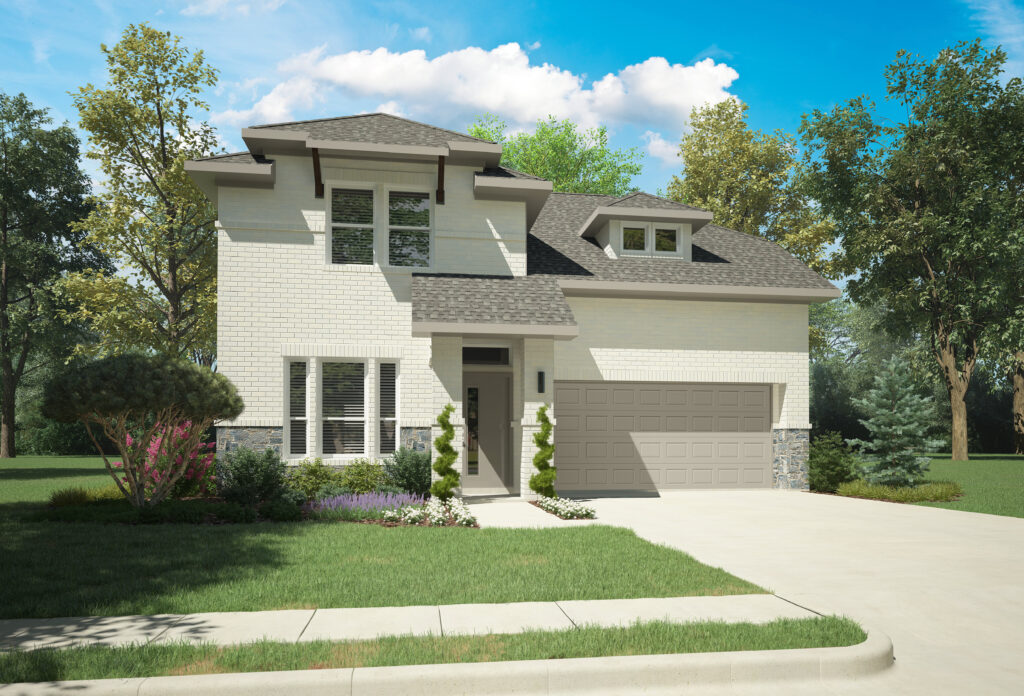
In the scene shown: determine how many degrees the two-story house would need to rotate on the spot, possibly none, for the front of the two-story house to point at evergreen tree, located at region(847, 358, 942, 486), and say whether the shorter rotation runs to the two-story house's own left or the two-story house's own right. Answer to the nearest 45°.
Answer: approximately 90° to the two-story house's own left

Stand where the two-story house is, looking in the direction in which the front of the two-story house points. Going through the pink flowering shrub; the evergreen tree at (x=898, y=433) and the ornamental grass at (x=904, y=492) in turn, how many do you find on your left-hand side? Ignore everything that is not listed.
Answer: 2

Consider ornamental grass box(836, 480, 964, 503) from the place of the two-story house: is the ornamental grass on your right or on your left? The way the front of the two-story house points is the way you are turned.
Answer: on your left

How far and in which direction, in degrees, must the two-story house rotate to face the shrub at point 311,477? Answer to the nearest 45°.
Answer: approximately 45° to its right

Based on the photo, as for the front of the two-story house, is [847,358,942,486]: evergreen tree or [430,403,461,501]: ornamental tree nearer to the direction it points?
the ornamental tree

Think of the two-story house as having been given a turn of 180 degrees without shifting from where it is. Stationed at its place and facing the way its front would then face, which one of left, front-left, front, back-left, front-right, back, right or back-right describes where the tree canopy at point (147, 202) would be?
front-left

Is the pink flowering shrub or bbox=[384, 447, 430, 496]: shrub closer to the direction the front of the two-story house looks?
the shrub

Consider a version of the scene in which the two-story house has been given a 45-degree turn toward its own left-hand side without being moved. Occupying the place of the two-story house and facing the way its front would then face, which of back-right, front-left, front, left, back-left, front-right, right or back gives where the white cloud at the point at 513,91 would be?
back-left

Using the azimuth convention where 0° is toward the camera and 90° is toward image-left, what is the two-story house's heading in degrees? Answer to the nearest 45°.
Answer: approximately 0°

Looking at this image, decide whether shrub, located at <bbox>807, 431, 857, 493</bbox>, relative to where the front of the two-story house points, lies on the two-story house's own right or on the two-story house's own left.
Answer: on the two-story house's own left
